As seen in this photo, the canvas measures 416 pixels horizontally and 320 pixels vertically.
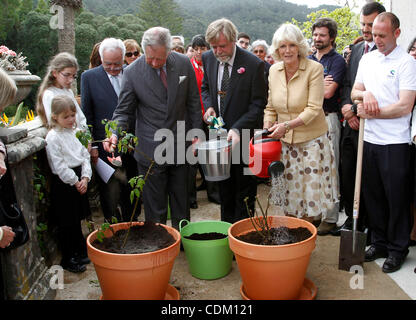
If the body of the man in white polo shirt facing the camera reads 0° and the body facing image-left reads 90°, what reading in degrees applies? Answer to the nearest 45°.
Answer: approximately 45°

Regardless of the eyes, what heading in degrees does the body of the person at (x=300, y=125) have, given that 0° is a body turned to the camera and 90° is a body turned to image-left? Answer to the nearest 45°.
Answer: approximately 45°

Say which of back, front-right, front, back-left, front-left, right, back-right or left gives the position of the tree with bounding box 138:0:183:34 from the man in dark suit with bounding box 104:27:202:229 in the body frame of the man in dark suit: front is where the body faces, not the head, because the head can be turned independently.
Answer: back

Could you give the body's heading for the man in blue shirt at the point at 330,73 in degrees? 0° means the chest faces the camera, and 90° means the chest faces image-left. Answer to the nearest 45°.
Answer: approximately 45°

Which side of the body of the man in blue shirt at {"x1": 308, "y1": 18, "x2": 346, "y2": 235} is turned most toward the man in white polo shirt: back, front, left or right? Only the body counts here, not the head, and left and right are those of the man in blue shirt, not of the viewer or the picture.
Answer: left

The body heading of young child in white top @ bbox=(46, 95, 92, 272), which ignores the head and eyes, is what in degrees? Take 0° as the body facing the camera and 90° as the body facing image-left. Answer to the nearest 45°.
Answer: approximately 315°

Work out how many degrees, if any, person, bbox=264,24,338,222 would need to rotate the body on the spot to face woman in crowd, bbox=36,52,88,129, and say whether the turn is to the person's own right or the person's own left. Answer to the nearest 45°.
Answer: approximately 45° to the person's own right

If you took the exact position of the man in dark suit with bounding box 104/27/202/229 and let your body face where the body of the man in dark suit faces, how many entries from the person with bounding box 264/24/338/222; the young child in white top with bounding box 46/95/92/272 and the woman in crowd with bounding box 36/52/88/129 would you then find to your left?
1
